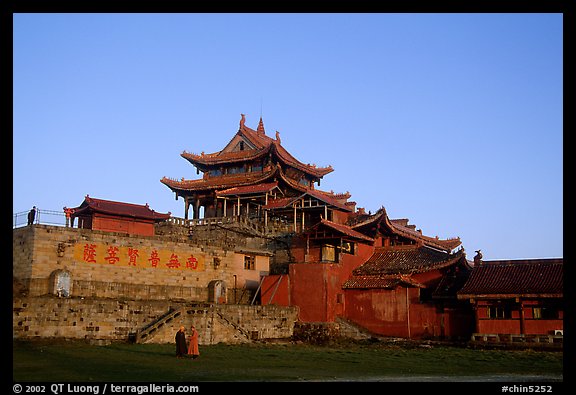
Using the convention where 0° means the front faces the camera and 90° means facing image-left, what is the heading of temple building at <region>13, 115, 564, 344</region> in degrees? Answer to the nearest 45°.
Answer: approximately 45°
